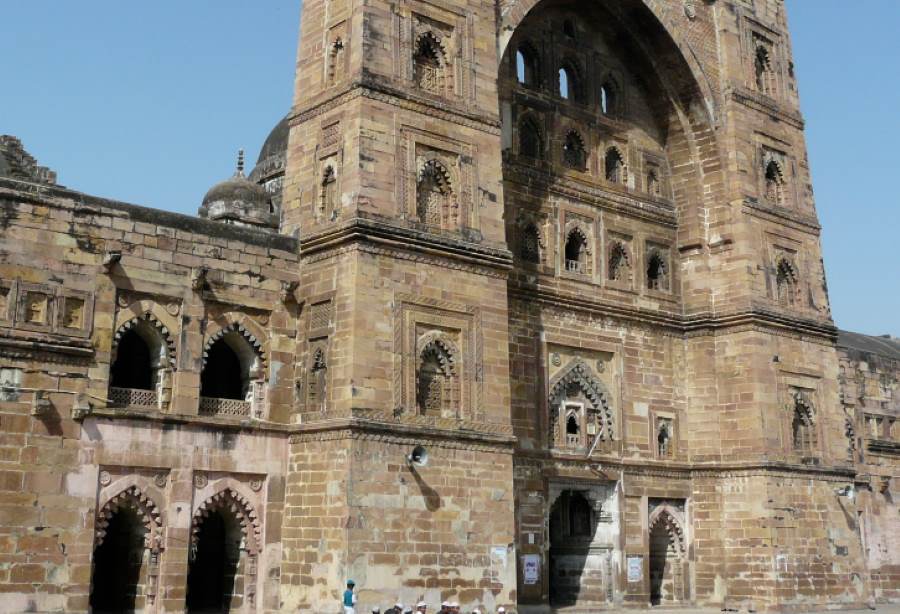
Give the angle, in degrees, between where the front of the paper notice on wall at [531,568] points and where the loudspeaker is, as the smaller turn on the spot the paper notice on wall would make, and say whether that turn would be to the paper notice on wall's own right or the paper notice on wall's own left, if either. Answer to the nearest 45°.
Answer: approximately 45° to the paper notice on wall's own right

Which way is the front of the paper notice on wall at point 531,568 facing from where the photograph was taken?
facing the viewer

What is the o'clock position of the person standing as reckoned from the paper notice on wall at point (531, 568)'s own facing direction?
The person standing is roughly at 1 o'clock from the paper notice on wall.

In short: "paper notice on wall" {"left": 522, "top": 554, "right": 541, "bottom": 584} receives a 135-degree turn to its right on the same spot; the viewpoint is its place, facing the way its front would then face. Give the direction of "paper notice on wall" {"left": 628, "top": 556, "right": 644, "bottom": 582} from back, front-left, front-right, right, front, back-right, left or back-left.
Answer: right
